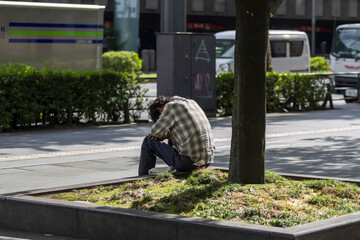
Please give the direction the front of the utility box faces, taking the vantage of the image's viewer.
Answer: facing the viewer and to the right of the viewer

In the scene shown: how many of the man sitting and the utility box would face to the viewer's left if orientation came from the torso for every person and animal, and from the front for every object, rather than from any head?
1

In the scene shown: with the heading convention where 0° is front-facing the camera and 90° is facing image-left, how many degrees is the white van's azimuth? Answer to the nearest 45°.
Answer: approximately 45°

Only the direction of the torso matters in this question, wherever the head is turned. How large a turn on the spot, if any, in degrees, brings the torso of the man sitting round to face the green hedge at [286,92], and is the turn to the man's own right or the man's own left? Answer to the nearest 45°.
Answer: approximately 90° to the man's own right

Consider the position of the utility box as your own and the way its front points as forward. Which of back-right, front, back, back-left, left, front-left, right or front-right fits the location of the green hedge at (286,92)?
left

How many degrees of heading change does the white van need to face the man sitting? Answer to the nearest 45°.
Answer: approximately 45° to its left

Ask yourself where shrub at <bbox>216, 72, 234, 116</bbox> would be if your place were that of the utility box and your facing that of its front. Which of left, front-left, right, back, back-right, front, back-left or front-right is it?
left

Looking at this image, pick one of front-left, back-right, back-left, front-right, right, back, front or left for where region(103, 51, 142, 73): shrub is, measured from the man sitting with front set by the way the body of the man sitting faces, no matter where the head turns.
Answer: right

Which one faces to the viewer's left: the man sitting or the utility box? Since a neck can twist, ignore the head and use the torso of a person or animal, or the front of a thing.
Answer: the man sitting

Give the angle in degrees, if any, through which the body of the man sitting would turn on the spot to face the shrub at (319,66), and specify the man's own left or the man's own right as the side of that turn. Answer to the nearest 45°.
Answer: approximately 90° to the man's own right

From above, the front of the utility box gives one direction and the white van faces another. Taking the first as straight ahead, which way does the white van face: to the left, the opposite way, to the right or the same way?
to the right

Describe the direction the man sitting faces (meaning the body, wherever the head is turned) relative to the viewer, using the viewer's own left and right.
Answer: facing to the left of the viewer

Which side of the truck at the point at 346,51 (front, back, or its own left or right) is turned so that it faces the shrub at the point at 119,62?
right
